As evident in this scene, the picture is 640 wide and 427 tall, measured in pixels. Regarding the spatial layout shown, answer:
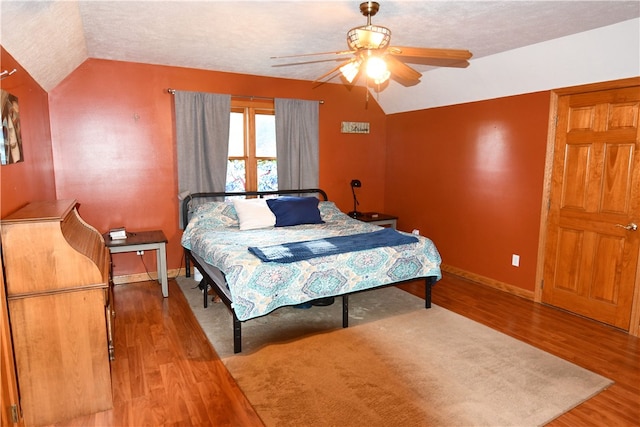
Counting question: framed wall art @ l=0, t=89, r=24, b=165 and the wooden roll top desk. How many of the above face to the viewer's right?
2

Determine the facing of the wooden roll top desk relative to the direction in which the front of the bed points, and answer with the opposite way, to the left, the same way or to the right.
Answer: to the left

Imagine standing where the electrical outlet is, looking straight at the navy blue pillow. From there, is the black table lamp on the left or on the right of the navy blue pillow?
right

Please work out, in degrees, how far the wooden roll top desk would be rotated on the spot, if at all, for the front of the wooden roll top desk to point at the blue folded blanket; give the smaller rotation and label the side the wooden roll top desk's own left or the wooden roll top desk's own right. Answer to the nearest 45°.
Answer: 0° — it already faces it

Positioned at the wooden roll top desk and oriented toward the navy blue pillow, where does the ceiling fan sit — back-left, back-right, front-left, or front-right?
front-right

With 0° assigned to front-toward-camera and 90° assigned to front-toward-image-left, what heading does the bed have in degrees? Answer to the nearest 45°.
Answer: approximately 315°

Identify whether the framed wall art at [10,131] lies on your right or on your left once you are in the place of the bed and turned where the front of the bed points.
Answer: on your right

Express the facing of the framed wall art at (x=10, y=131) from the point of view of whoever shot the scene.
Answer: facing to the right of the viewer

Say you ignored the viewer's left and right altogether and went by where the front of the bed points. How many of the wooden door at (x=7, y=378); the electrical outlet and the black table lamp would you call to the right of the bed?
1

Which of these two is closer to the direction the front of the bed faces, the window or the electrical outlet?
the electrical outlet

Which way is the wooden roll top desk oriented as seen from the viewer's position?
to the viewer's right

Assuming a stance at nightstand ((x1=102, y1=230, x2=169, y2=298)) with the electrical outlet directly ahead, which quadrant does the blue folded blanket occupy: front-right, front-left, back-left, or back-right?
front-right

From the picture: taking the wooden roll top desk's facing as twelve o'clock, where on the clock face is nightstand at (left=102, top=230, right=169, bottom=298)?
The nightstand is roughly at 10 o'clock from the wooden roll top desk.

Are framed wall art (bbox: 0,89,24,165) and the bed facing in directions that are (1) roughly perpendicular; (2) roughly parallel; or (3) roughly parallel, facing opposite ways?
roughly perpendicular

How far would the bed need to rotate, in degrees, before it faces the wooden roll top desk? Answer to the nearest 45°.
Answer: approximately 90° to its right

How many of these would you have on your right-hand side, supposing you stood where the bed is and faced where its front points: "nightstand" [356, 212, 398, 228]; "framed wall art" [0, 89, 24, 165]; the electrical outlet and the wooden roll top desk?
2

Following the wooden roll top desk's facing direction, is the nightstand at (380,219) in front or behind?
in front
